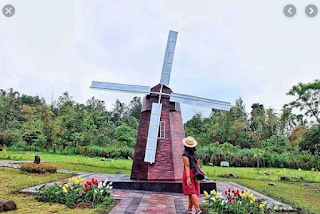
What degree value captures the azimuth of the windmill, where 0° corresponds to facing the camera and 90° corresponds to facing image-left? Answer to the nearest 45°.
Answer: approximately 0°

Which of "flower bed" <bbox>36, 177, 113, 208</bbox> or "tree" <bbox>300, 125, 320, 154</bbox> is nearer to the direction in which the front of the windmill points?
the flower bed

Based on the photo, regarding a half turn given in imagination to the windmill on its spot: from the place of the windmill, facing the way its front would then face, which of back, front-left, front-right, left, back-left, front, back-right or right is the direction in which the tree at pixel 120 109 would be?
front

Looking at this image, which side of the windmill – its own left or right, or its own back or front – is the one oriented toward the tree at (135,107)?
back

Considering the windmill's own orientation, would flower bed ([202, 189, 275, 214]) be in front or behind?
in front

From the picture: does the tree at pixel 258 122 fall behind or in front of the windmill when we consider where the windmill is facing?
behind

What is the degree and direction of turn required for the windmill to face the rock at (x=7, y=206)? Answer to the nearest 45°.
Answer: approximately 45° to its right

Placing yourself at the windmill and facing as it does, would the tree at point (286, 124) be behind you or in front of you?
behind

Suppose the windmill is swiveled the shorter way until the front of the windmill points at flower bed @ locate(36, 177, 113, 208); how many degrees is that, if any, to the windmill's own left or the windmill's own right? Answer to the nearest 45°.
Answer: approximately 45° to the windmill's own right

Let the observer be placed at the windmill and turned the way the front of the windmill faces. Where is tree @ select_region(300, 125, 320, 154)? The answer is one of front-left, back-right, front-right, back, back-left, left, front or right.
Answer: back-left
